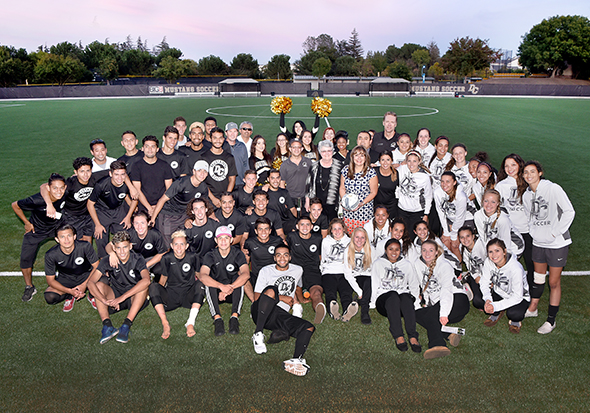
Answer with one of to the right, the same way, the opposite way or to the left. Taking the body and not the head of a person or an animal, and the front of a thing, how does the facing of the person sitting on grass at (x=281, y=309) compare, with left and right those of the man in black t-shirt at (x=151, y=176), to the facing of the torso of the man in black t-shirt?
the same way

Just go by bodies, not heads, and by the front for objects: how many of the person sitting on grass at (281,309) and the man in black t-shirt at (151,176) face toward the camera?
2

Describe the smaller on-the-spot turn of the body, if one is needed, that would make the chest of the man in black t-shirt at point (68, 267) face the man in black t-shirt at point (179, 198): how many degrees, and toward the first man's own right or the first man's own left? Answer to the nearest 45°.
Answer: approximately 90° to the first man's own left

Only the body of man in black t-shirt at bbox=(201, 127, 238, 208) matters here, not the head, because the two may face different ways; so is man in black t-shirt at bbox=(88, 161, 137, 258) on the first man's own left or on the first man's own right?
on the first man's own right

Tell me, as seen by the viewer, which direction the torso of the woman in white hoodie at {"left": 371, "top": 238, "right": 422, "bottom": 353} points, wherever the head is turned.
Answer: toward the camera

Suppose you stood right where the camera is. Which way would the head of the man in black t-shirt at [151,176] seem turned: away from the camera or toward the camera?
toward the camera

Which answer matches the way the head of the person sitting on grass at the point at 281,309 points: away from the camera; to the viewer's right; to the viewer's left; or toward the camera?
toward the camera

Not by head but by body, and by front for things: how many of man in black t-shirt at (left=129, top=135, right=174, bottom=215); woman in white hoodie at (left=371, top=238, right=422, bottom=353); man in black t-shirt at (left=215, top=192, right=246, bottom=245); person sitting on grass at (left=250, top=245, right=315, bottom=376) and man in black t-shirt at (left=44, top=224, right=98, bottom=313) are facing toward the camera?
5

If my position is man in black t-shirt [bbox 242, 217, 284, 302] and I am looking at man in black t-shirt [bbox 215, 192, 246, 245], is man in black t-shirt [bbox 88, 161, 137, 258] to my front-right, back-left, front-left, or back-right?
front-left

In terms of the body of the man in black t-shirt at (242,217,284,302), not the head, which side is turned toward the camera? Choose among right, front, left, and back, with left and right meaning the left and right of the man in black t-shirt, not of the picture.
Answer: front

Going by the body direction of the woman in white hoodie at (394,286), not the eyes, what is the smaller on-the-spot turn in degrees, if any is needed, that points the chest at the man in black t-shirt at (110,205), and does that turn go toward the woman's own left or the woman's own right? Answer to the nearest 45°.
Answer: approximately 90° to the woman's own right

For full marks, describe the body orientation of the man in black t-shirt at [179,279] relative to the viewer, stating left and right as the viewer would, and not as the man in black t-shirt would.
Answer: facing the viewer

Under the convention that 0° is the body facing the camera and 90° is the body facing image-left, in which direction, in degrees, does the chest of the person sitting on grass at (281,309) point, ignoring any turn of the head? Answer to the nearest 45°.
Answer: approximately 0°

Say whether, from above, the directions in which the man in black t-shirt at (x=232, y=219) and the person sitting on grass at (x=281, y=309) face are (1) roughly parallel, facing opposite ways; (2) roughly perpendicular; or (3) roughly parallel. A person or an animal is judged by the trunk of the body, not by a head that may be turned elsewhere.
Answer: roughly parallel

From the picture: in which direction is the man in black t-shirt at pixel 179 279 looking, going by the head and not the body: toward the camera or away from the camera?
toward the camera

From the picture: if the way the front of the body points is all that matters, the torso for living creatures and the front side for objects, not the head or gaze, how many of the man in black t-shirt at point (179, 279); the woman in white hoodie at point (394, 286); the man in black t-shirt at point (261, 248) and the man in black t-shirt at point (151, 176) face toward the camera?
4
